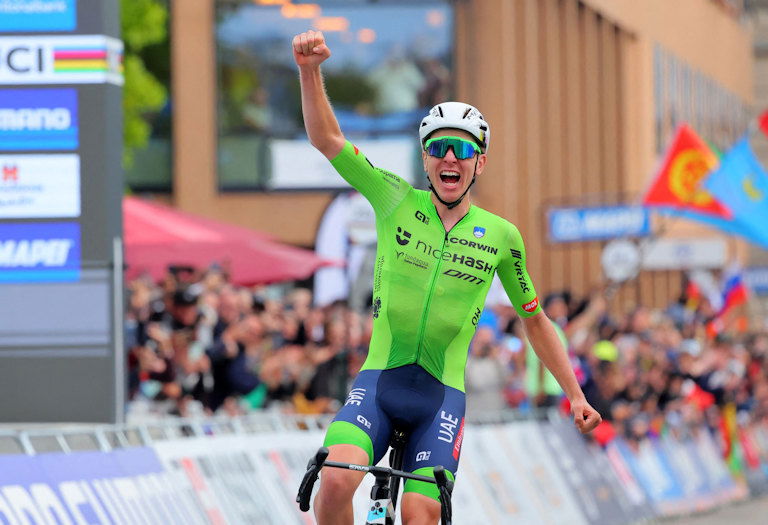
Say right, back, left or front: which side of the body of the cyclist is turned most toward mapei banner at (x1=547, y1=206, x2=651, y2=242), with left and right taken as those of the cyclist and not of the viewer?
back

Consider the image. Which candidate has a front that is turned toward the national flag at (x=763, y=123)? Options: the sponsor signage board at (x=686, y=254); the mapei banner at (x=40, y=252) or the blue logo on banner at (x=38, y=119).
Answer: the sponsor signage board

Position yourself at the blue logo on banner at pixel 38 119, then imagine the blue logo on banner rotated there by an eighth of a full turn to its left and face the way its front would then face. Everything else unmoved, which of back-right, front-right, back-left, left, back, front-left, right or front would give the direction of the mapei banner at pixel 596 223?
left

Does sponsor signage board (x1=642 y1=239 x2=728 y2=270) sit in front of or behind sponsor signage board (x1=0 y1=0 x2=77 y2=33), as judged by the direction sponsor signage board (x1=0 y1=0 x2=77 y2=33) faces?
behind

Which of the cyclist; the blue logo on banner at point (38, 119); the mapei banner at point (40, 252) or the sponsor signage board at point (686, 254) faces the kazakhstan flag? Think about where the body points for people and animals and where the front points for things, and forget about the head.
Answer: the sponsor signage board

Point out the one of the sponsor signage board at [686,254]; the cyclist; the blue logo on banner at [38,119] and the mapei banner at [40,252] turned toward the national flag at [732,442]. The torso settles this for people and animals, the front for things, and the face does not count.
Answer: the sponsor signage board

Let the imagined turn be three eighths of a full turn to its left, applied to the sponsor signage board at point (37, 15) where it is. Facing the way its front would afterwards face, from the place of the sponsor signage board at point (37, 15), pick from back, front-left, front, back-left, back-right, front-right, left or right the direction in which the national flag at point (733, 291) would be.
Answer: front

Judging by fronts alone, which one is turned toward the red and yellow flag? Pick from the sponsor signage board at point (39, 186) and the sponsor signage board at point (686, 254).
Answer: the sponsor signage board at point (686, 254)

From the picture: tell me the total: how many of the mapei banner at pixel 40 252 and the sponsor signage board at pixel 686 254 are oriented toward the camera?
2

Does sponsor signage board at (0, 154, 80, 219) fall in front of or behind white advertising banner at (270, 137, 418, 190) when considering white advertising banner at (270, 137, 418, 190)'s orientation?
in front
